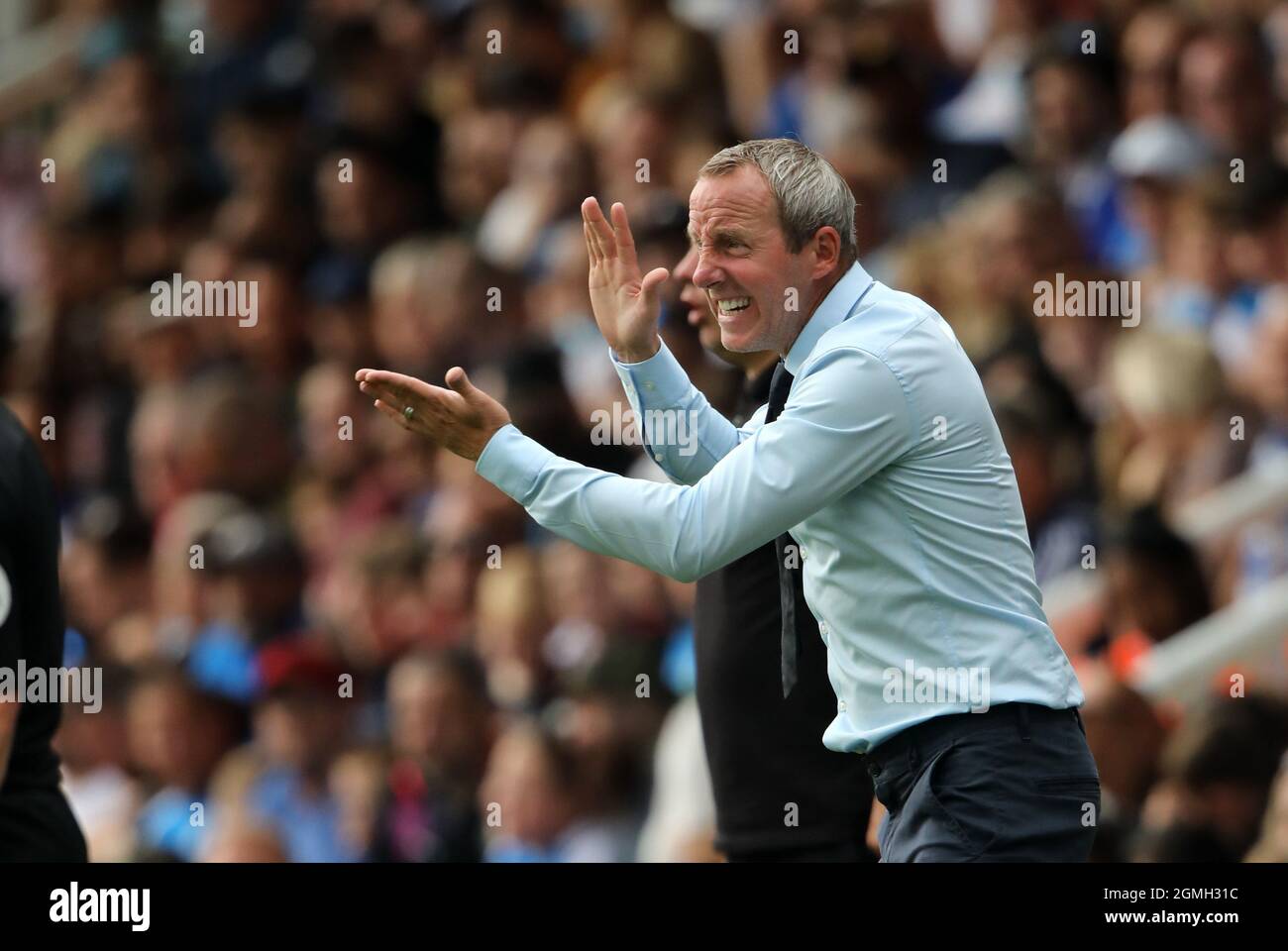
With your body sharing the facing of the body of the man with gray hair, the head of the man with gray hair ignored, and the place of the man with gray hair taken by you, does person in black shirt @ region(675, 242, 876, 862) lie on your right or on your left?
on your right

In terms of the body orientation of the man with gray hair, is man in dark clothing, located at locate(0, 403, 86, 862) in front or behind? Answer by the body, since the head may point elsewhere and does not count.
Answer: in front

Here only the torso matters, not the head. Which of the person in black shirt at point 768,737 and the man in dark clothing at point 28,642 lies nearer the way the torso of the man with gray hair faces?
the man in dark clothing

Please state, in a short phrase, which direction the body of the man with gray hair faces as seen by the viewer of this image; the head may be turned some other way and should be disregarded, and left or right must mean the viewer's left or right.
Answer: facing to the left of the viewer
